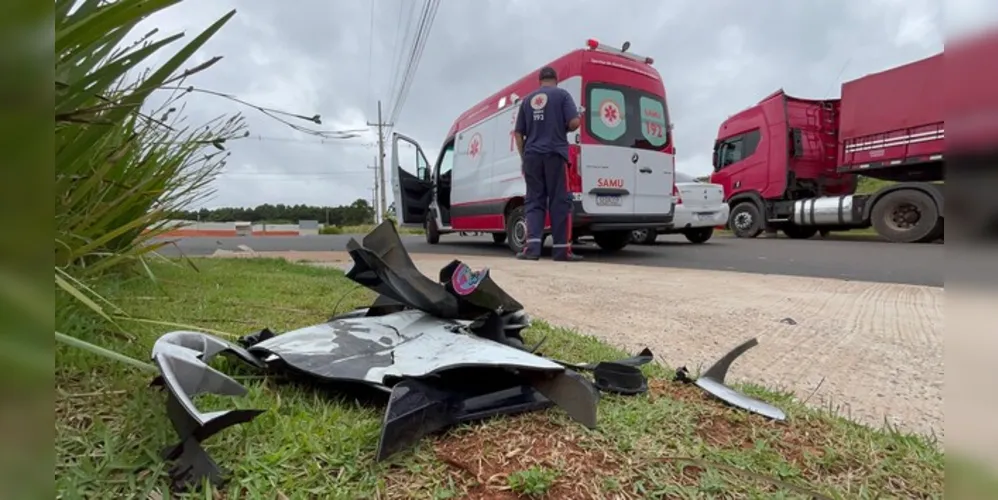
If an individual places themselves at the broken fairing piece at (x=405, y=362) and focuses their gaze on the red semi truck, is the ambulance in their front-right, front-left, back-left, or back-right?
front-left

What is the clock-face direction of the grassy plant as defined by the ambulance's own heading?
The grassy plant is roughly at 8 o'clock from the ambulance.

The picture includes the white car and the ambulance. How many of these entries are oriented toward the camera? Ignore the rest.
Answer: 0

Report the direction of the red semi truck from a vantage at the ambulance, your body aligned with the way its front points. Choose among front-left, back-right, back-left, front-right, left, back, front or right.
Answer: right

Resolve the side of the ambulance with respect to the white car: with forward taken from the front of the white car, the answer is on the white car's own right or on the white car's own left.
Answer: on the white car's own left

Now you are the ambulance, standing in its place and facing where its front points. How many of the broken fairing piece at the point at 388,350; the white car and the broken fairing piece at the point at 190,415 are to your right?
1

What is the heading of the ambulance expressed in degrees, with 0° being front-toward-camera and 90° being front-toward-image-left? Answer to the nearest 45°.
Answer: approximately 135°

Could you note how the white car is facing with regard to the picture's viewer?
facing away from the viewer and to the left of the viewer

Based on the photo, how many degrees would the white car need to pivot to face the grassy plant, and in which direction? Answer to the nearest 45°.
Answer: approximately 135° to its left

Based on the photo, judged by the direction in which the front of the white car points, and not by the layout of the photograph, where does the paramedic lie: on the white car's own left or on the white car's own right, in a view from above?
on the white car's own left

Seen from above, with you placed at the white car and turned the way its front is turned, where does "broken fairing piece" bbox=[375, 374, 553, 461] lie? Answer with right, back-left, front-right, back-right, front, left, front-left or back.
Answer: back-left

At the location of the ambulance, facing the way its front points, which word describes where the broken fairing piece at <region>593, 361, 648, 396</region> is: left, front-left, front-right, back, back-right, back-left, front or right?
back-left

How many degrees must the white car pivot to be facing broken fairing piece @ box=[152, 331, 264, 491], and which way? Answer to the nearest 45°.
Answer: approximately 135° to its left

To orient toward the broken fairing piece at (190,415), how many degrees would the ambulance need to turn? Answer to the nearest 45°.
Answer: approximately 135° to its left

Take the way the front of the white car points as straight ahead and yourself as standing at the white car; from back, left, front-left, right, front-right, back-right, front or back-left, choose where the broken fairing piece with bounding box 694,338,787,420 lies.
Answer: back-left

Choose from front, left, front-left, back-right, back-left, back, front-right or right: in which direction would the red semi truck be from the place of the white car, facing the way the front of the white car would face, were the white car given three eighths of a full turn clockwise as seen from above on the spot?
front-left

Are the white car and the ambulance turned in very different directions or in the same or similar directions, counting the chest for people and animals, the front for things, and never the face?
same or similar directions

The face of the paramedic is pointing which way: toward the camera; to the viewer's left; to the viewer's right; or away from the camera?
away from the camera

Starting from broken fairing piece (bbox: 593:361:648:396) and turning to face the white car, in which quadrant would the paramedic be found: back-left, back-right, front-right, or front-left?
front-left
